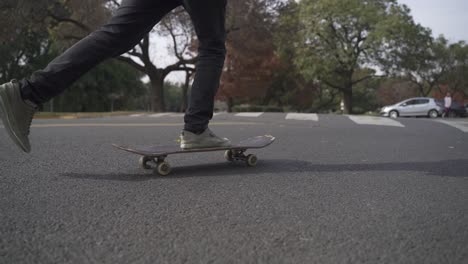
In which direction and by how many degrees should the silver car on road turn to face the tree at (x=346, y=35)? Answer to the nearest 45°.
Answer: approximately 45° to its right

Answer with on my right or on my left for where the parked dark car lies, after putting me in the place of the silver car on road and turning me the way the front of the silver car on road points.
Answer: on my right

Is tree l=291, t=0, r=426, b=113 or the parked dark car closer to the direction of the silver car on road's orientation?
the tree

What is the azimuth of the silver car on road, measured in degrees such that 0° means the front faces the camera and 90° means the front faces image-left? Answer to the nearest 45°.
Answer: approximately 90°
